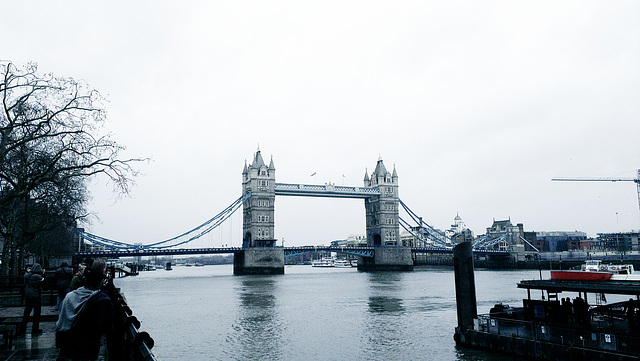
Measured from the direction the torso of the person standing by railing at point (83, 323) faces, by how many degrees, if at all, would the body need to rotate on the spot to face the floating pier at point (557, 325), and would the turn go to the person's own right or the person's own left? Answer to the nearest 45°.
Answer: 0° — they already face it

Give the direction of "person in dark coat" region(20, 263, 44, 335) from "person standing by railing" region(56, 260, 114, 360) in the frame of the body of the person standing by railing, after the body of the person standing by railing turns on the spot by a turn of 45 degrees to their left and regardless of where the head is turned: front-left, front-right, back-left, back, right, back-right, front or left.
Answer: front

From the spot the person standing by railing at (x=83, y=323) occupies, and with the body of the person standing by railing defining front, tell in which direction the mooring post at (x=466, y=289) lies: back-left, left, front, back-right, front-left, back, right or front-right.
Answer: front

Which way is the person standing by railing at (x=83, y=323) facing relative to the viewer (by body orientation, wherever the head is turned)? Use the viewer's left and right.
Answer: facing away from the viewer and to the right of the viewer

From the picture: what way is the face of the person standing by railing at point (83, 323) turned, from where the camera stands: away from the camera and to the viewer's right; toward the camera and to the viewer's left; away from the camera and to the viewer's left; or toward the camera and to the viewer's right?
away from the camera and to the viewer's right
